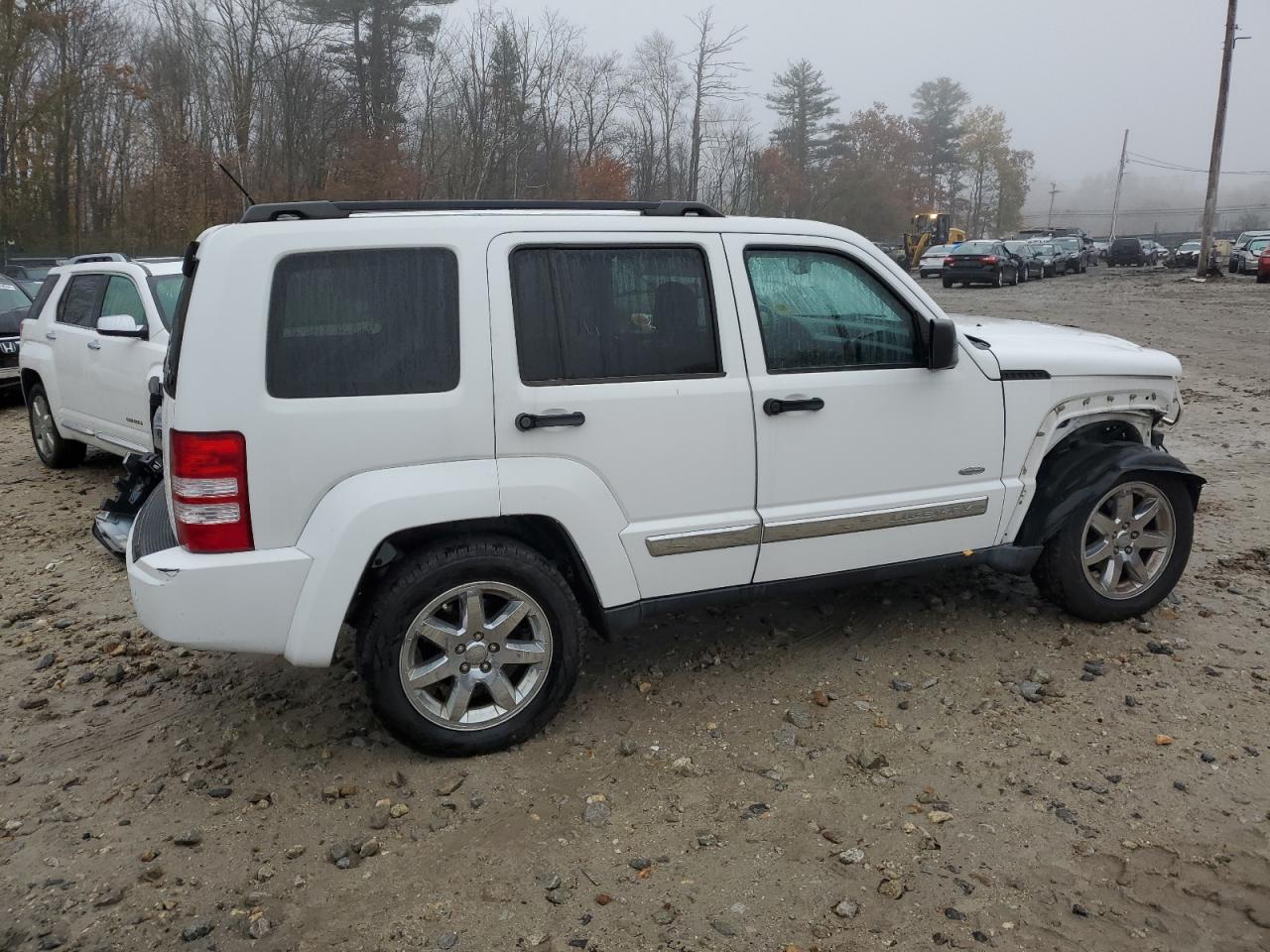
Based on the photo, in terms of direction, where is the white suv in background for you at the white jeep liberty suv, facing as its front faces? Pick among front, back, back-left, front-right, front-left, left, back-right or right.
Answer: left

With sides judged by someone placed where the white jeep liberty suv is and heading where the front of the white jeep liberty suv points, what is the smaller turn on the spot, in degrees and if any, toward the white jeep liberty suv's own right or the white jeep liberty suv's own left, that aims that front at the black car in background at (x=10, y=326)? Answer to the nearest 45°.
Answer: approximately 90° to the white jeep liberty suv's own left

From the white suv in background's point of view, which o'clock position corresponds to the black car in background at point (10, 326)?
The black car in background is roughly at 7 o'clock from the white suv in background.

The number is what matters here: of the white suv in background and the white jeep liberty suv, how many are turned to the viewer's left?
0

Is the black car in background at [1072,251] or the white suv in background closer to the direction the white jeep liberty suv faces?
the black car in background

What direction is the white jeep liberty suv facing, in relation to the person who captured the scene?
facing away from the viewer and to the right of the viewer

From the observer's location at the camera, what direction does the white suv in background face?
facing the viewer and to the right of the viewer
